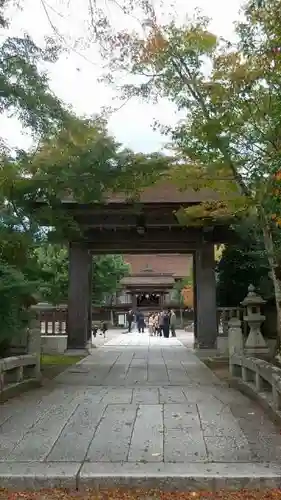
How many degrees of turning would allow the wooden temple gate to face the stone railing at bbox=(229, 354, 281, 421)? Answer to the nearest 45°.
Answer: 0° — it already faces it

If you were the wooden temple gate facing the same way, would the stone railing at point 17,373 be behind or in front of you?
in front

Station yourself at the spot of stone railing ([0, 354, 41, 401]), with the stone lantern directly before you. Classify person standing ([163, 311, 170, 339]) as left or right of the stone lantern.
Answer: left

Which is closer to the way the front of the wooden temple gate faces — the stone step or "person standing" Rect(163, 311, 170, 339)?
the stone step

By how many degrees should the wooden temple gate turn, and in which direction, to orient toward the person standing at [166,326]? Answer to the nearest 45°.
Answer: approximately 180°

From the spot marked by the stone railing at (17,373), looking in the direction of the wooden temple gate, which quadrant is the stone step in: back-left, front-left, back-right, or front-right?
back-right

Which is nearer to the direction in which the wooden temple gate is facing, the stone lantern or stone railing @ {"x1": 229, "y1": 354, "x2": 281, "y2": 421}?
the stone railing

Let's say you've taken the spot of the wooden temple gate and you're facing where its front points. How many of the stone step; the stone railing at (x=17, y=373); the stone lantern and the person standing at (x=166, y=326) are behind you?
1

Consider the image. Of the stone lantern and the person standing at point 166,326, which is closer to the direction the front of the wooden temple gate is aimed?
the stone lantern

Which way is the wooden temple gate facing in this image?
toward the camera

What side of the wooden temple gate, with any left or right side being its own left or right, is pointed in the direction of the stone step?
front

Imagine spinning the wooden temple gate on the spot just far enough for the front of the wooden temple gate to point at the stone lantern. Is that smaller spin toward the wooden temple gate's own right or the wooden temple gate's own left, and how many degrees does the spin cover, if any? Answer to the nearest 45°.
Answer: approximately 45° to the wooden temple gate's own left
